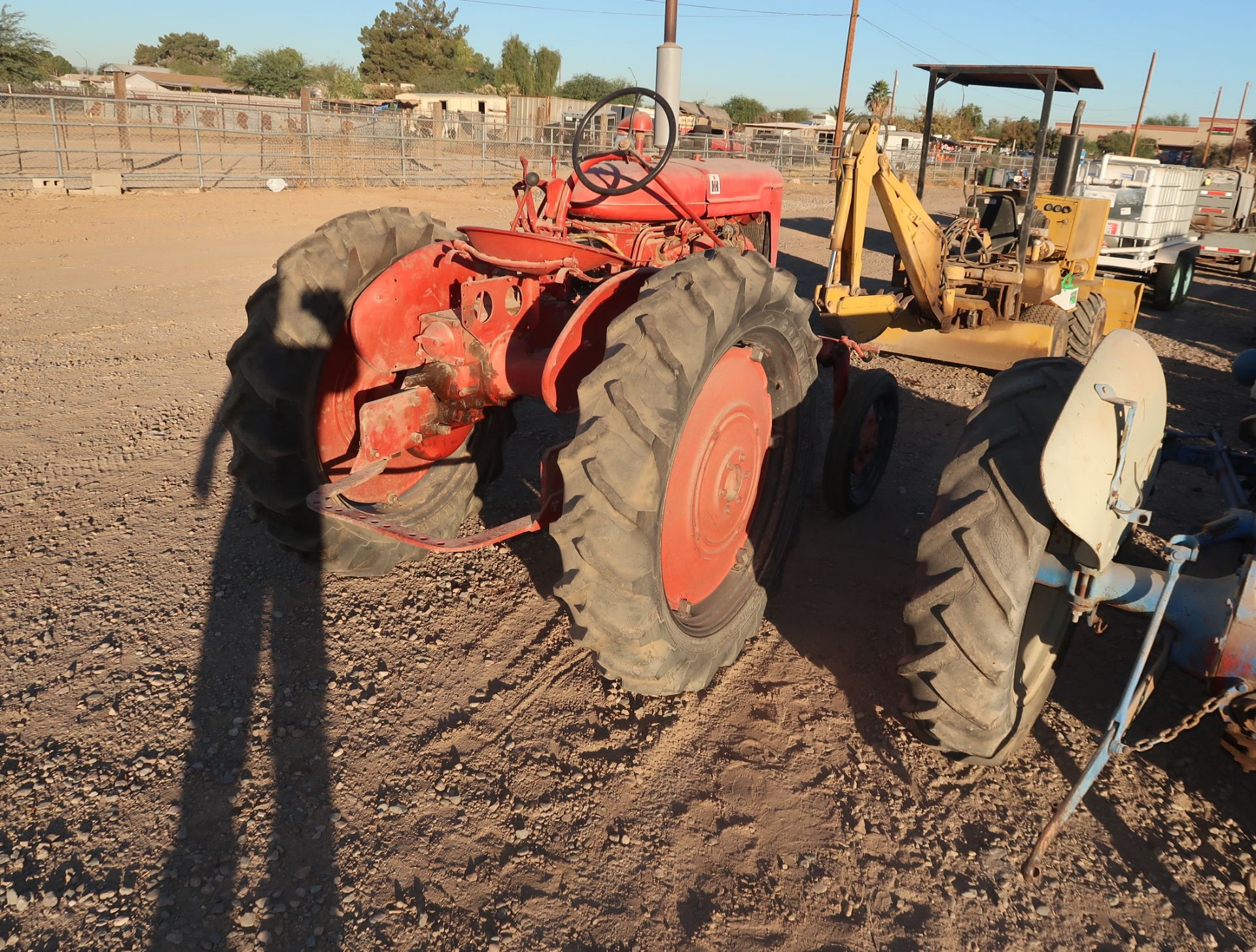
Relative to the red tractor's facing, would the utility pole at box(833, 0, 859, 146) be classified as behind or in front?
in front

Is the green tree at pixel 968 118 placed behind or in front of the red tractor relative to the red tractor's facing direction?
in front

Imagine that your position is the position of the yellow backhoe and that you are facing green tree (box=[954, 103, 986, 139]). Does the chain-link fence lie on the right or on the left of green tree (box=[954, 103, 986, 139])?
left

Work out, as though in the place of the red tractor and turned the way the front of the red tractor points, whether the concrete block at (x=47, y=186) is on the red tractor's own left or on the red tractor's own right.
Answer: on the red tractor's own left

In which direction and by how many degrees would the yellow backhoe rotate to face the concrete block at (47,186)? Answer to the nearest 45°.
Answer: approximately 135° to its left

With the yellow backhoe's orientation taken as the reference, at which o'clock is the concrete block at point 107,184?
The concrete block is roughly at 8 o'clock from the yellow backhoe.

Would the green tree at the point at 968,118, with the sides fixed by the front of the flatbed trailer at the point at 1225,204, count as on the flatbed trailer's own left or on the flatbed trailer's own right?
on the flatbed trailer's own left

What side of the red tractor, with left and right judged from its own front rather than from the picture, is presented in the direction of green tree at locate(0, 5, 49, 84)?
left

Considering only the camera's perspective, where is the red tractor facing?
facing away from the viewer and to the right of the viewer

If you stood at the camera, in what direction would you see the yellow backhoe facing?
facing away from the viewer and to the right of the viewer

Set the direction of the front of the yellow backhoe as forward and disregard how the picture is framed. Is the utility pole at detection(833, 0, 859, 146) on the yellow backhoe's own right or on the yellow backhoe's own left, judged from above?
on the yellow backhoe's own left
